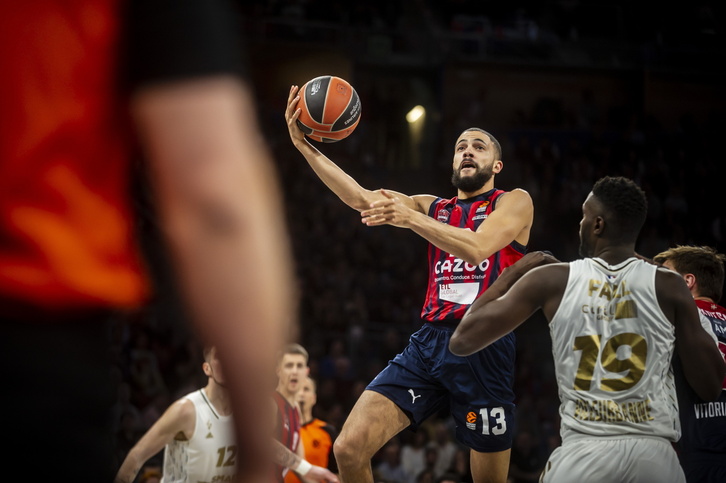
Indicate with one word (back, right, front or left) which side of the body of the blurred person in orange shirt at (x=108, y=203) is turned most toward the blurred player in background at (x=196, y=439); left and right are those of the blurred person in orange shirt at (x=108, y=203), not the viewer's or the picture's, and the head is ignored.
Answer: front

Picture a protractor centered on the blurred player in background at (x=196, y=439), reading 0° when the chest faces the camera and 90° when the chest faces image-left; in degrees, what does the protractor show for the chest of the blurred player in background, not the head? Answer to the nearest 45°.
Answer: approximately 315°

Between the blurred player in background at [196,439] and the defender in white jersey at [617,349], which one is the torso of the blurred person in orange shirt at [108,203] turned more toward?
the blurred player in background

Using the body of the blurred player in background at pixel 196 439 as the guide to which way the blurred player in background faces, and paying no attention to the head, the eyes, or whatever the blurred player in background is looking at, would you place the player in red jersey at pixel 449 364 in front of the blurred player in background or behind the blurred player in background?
in front

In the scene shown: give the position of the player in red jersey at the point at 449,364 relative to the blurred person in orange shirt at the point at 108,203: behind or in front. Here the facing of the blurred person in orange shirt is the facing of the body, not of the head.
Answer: in front

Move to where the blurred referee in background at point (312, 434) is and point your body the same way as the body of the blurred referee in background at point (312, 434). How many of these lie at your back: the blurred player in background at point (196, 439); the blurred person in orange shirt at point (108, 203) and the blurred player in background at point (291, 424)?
0

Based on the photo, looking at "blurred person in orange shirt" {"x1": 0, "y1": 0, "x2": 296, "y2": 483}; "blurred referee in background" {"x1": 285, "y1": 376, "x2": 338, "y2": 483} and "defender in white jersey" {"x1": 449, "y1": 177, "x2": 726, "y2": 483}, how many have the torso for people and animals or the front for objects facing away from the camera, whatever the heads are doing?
2

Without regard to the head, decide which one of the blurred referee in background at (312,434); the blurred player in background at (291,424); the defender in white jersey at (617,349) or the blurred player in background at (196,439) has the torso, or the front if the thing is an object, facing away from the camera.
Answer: the defender in white jersey

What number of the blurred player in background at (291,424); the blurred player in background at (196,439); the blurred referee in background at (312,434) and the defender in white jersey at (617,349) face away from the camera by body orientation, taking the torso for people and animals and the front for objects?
1

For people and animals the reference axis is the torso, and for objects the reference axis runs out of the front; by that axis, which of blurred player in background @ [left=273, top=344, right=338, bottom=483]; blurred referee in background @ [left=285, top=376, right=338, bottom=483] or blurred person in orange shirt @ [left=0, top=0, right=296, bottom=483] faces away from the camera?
blurred person in orange shirt @ [left=0, top=0, right=296, bottom=483]

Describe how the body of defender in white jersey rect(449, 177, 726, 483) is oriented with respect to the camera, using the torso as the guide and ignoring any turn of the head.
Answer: away from the camera

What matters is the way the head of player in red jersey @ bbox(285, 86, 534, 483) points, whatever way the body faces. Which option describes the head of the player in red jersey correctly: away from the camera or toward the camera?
toward the camera

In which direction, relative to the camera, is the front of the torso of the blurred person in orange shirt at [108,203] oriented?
away from the camera

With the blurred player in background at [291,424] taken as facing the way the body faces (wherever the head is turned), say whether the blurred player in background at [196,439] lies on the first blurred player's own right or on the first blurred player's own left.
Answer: on the first blurred player's own right

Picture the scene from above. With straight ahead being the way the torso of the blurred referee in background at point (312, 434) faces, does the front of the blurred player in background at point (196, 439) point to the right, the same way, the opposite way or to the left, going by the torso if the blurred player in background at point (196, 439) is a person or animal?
to the left

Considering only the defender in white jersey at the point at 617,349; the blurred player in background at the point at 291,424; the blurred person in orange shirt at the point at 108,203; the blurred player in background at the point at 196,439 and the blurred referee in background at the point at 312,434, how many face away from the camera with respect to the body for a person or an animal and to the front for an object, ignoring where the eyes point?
2

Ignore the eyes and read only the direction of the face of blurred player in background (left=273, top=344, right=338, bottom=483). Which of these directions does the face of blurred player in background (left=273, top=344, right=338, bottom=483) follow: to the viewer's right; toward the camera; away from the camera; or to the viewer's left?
toward the camera

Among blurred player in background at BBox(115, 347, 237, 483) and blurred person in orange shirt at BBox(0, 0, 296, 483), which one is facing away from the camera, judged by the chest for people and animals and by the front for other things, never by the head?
blurred person in orange shirt at BBox(0, 0, 296, 483)
